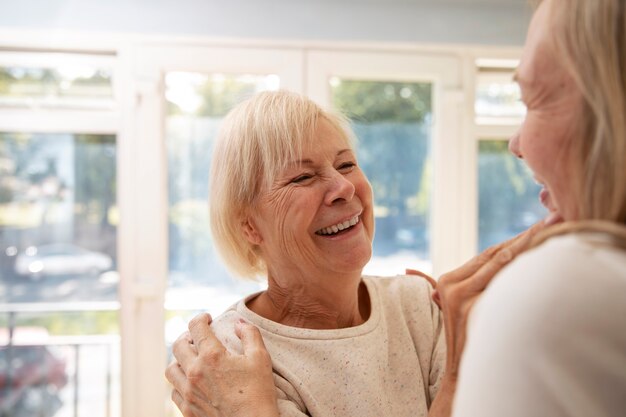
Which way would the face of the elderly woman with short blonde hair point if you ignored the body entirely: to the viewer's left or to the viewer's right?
to the viewer's right

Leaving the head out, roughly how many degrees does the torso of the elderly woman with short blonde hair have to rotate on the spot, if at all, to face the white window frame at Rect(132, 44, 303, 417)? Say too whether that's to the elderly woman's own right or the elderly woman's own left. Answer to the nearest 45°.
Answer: approximately 180°

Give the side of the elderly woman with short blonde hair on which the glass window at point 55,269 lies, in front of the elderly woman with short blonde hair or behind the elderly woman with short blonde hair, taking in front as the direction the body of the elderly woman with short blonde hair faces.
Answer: behind

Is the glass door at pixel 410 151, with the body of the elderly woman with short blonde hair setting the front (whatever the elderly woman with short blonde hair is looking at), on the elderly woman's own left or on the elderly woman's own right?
on the elderly woman's own left

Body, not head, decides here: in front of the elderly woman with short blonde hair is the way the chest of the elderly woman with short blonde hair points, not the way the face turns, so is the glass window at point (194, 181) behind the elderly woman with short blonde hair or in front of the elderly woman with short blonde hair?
behind

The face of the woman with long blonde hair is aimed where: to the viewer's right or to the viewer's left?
to the viewer's left

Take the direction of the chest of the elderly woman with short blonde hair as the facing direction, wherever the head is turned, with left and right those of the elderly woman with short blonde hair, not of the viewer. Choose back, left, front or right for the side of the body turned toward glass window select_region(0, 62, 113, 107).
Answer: back
